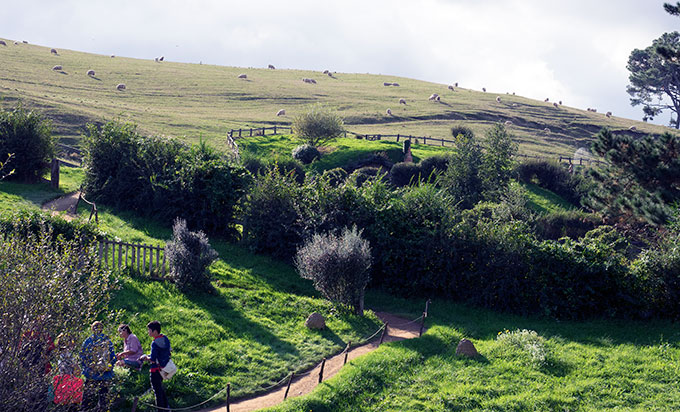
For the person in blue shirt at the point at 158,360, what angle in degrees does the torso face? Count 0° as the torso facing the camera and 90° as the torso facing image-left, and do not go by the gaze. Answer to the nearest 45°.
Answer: approximately 90°

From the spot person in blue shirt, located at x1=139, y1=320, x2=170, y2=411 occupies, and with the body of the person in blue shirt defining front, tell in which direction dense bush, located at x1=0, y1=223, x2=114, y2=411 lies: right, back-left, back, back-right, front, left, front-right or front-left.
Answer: front-left

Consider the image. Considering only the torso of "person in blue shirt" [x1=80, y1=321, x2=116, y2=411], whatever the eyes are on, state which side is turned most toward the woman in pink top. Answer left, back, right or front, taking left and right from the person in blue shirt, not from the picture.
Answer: left

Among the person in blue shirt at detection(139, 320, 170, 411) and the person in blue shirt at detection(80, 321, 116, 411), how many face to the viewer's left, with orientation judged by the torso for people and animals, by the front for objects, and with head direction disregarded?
1

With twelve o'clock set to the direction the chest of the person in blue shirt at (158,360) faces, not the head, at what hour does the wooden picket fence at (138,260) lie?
The wooden picket fence is roughly at 3 o'clock from the person in blue shirt.

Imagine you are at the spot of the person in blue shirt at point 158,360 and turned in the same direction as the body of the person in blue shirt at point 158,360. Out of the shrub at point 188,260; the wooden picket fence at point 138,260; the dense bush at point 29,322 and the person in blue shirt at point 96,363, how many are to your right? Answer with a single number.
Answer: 2

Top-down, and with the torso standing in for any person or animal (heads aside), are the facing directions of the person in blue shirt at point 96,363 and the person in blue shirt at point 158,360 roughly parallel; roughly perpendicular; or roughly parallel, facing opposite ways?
roughly perpendicular

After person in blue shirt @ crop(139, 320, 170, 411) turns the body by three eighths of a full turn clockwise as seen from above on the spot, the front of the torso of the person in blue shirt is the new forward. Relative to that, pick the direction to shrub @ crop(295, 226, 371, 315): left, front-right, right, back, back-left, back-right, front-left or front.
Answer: front

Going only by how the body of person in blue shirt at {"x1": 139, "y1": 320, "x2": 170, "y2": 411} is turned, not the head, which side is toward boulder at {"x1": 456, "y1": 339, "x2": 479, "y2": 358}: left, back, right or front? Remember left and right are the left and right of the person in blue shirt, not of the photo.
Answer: back

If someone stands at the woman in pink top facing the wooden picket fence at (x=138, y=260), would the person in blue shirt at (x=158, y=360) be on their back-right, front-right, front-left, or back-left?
back-right

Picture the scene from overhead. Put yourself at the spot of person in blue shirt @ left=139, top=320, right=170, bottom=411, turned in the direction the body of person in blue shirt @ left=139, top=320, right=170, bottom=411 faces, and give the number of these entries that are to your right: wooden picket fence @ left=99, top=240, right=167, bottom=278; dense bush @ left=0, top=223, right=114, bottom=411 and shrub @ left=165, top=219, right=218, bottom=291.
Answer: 2

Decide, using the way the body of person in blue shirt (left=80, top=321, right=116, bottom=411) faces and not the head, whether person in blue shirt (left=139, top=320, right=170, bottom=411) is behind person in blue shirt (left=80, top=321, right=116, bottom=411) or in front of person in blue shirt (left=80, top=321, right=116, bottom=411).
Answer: in front
